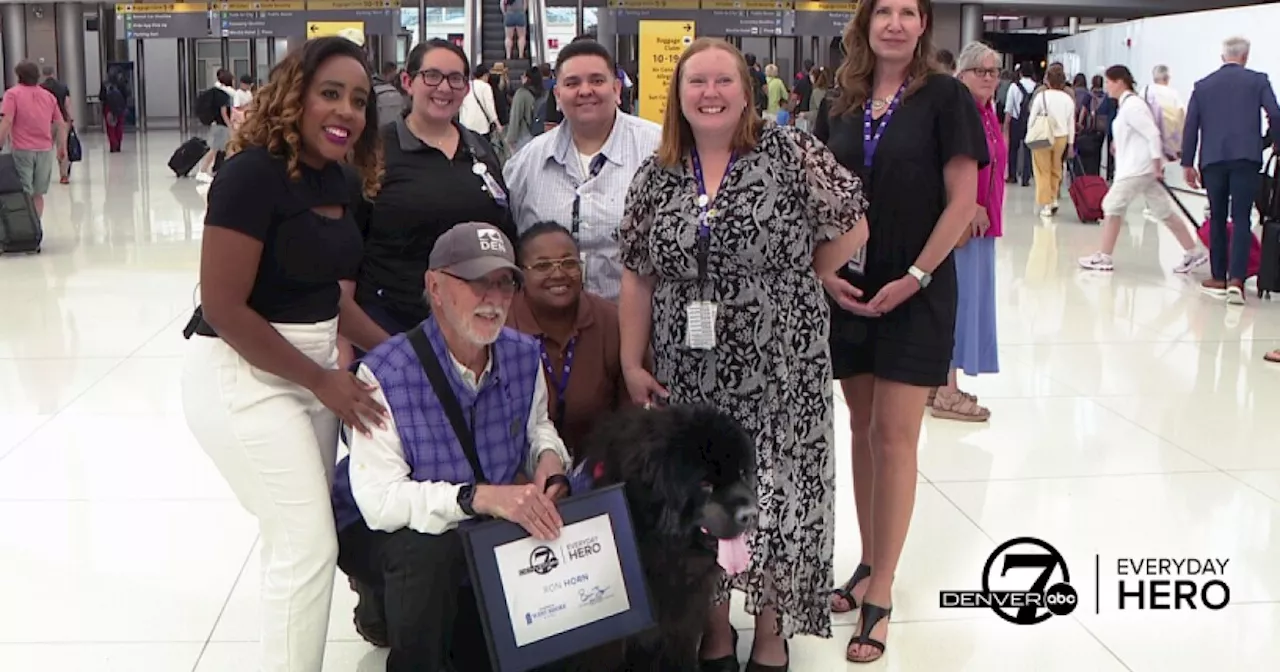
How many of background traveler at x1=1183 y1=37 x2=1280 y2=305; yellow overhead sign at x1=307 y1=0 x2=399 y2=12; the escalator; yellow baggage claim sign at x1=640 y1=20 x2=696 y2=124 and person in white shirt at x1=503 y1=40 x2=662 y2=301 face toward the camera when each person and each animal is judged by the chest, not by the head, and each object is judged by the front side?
4

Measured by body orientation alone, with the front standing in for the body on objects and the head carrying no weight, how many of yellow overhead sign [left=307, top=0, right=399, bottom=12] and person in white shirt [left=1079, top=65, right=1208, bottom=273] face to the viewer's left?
1

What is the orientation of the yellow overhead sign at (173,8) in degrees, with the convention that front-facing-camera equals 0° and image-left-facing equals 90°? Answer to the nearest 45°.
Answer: approximately 0°

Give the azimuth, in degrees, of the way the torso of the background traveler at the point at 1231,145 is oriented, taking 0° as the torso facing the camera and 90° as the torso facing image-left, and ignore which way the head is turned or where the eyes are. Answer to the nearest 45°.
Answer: approximately 180°

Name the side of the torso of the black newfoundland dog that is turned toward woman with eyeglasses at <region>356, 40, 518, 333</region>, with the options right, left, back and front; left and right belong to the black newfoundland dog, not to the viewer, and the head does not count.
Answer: back

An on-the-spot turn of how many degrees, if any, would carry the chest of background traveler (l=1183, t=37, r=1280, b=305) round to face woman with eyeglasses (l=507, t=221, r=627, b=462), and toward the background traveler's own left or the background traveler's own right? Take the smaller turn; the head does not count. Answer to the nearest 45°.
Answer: approximately 180°

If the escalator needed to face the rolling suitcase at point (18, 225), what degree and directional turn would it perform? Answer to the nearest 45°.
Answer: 0° — it already faces it

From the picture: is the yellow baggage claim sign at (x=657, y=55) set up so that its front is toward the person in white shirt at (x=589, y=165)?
yes

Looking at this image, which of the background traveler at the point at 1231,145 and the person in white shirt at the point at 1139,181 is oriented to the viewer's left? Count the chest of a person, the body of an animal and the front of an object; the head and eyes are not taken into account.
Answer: the person in white shirt
